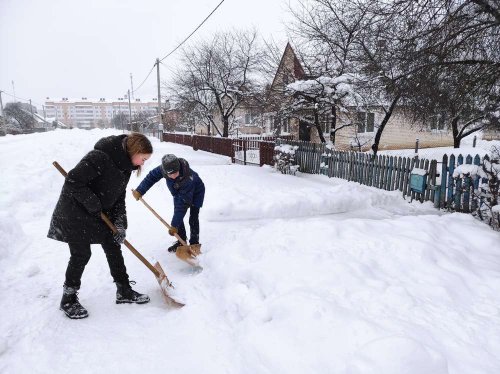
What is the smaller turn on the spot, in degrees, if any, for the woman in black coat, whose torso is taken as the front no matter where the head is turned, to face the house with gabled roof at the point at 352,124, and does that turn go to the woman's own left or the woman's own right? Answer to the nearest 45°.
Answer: approximately 45° to the woman's own left

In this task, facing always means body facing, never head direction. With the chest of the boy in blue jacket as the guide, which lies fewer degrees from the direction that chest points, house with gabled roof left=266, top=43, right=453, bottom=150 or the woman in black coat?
the woman in black coat

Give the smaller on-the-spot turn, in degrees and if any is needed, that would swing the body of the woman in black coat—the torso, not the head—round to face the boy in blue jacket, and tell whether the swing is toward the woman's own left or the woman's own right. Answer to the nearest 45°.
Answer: approximately 45° to the woman's own left

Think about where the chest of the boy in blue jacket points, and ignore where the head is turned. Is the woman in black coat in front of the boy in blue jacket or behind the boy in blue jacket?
in front

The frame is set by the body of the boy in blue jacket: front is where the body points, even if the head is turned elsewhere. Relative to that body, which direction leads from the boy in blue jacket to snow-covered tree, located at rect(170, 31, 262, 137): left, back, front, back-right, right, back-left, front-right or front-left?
back-right

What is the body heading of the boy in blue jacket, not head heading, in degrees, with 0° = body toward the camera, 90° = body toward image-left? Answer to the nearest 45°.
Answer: approximately 45°

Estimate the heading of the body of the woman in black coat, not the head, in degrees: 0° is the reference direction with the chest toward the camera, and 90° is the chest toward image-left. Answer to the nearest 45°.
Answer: approximately 270°

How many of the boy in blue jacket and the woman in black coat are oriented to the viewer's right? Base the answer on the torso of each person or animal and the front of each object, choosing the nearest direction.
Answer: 1
